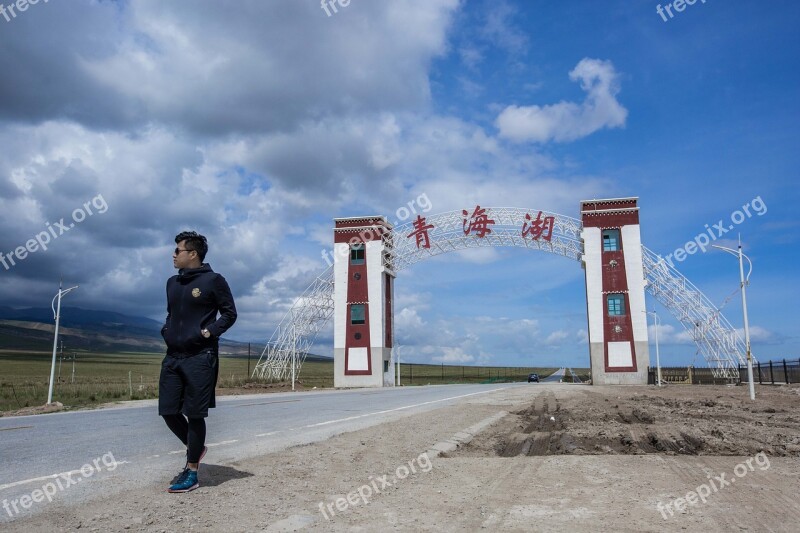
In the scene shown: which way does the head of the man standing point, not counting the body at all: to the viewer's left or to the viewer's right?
to the viewer's left

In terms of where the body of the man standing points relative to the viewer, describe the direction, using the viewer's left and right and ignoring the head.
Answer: facing the viewer and to the left of the viewer

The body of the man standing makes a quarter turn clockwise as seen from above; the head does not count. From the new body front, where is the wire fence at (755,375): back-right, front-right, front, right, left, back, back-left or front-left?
right
